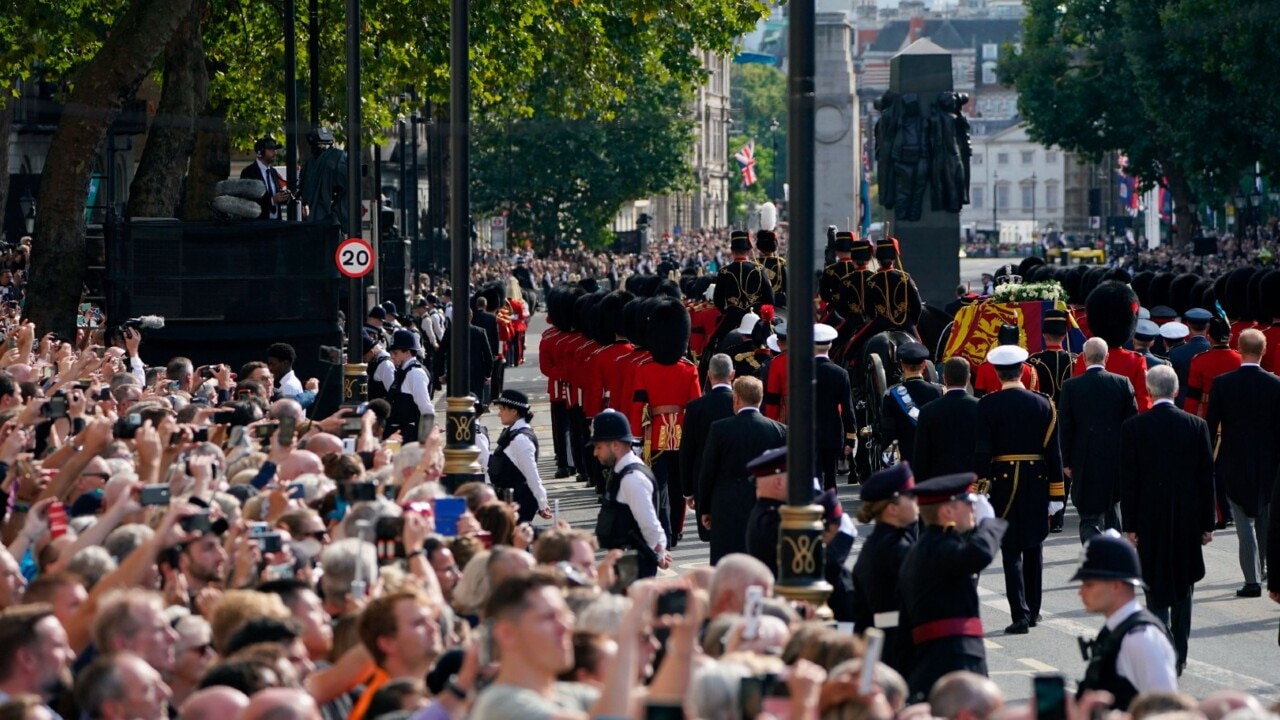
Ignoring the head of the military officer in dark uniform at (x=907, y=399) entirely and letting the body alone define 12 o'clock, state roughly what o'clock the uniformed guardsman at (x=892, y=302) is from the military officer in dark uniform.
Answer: The uniformed guardsman is roughly at 12 o'clock from the military officer in dark uniform.

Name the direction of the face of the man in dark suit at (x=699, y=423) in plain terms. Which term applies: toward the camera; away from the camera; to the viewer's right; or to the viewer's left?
away from the camera

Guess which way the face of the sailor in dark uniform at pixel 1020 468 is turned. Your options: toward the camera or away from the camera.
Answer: away from the camera

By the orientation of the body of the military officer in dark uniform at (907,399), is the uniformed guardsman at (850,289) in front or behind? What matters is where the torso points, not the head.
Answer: in front

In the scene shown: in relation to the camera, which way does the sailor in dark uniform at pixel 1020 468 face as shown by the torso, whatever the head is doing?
away from the camera

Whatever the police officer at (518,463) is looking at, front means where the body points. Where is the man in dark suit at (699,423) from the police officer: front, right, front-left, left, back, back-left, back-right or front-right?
back

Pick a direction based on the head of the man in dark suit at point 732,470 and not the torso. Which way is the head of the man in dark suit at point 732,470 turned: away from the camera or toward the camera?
away from the camera

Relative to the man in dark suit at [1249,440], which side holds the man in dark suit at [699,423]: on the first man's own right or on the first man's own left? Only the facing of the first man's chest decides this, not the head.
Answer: on the first man's own left

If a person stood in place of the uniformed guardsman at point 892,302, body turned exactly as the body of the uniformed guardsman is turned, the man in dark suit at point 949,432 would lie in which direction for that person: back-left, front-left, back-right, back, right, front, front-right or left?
back

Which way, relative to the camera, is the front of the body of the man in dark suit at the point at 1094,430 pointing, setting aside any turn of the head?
away from the camera

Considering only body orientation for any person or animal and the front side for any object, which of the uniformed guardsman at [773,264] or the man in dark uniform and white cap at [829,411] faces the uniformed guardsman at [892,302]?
the man in dark uniform and white cap

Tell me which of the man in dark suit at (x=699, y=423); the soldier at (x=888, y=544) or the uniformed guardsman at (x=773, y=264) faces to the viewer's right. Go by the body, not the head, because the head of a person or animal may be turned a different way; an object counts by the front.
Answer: the soldier

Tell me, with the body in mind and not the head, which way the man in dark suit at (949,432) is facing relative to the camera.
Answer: away from the camera

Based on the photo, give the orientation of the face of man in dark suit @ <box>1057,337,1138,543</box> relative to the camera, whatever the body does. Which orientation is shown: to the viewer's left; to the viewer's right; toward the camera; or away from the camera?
away from the camera

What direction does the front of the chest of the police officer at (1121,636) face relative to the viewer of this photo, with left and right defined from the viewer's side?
facing to the left of the viewer
